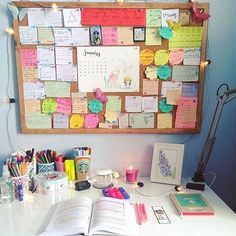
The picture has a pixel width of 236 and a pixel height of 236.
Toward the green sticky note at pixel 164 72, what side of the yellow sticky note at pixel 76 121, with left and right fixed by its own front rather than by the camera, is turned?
left

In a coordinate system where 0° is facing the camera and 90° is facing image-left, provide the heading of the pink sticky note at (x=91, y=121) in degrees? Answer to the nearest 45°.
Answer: approximately 0°

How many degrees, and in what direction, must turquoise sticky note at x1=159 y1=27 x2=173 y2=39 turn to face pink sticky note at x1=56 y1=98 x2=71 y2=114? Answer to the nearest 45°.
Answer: approximately 90° to its right

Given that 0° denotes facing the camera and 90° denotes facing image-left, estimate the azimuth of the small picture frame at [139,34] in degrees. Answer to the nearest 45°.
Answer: approximately 0°
